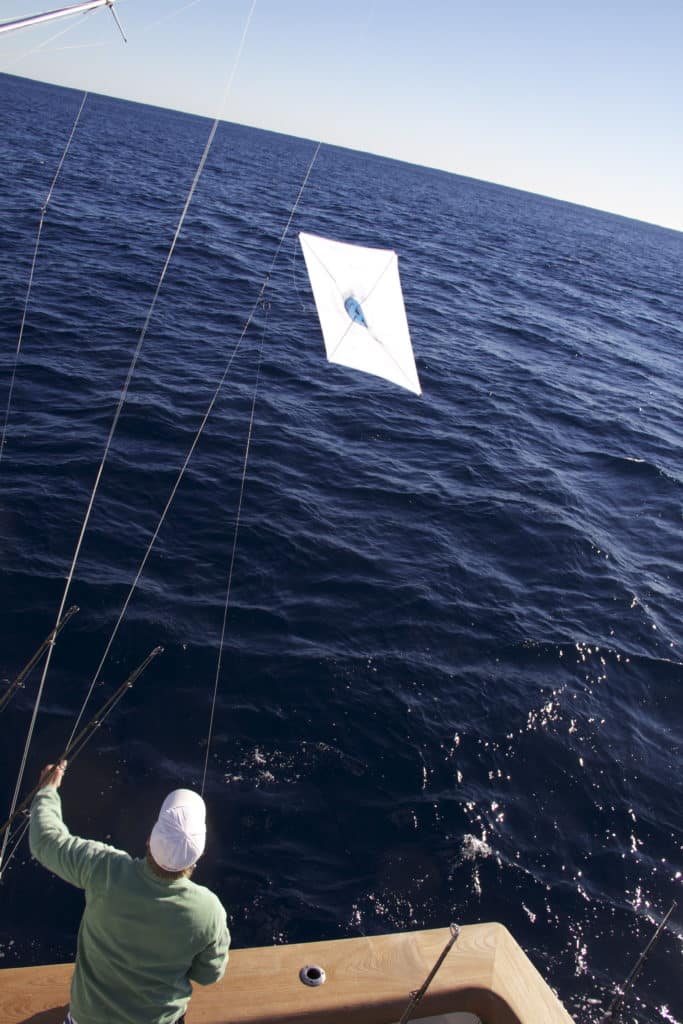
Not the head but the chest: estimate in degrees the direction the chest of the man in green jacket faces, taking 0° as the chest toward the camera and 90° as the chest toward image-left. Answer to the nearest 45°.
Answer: approximately 180°

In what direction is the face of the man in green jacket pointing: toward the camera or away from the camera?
away from the camera

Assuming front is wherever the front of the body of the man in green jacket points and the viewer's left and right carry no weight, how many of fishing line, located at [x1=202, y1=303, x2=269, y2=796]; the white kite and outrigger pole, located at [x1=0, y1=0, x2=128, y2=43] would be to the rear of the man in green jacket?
0

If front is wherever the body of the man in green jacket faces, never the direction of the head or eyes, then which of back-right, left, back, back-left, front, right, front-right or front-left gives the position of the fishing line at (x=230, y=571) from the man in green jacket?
front

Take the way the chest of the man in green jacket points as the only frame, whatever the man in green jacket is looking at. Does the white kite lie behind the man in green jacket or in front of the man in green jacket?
in front

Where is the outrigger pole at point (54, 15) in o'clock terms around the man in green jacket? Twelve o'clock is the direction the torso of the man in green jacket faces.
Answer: The outrigger pole is roughly at 11 o'clock from the man in green jacket.
